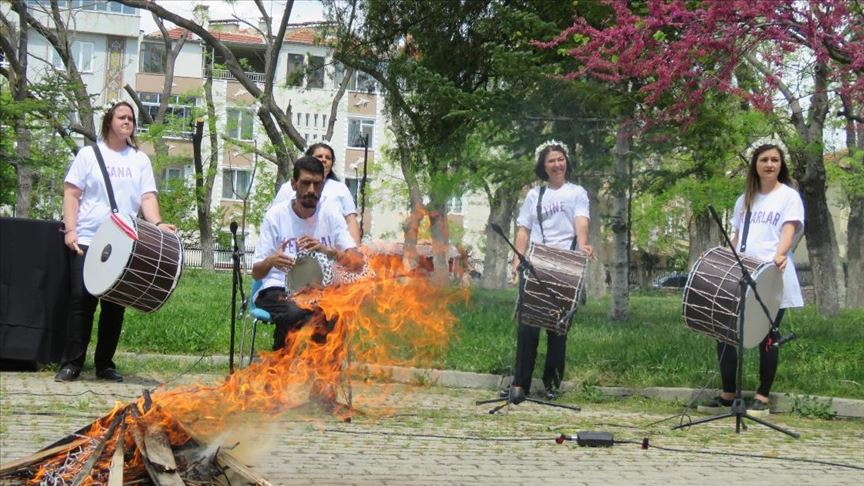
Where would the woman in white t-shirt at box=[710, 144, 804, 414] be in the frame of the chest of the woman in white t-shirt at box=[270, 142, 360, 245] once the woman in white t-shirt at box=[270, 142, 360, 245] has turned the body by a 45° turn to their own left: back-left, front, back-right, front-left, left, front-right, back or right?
front-left

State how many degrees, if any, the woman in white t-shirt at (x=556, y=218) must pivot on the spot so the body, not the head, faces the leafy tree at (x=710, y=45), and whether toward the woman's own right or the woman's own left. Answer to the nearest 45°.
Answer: approximately 135° to the woman's own left

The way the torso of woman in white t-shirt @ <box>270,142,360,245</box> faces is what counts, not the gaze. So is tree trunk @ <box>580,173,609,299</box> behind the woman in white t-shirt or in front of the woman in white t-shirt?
behind

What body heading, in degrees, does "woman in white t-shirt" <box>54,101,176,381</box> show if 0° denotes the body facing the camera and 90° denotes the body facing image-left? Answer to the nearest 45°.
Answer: approximately 315°

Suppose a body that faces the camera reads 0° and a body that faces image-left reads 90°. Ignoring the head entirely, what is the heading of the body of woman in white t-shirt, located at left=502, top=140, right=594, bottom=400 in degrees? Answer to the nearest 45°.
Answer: approximately 0°

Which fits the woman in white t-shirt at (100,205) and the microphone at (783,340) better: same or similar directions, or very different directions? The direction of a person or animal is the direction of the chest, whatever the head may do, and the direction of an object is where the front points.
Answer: very different directions

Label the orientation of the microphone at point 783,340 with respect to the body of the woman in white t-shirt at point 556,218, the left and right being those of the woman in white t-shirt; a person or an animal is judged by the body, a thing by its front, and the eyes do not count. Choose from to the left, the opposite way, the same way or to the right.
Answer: to the right

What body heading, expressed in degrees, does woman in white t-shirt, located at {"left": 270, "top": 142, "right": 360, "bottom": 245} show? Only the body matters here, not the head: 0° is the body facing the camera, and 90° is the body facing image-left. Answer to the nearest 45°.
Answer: approximately 0°
